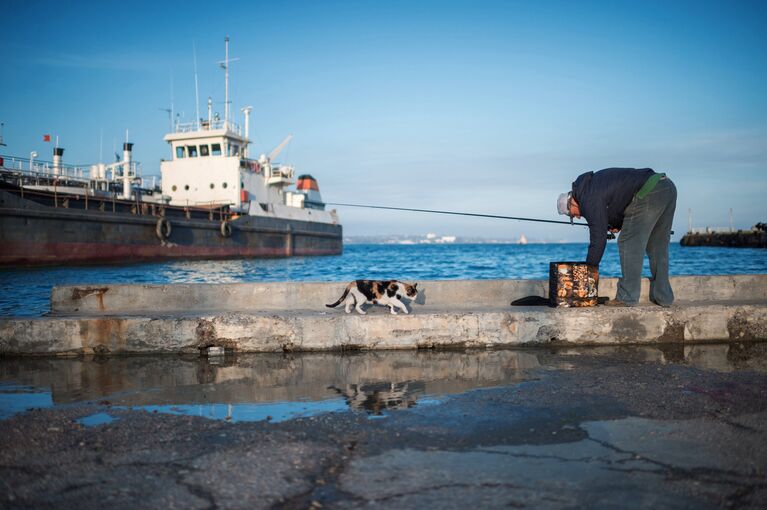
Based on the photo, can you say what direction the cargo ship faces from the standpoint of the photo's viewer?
facing the viewer and to the left of the viewer

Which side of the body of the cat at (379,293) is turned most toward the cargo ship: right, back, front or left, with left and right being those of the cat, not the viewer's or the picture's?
left

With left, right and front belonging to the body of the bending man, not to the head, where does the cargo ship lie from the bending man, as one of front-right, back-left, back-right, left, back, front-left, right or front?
front-right

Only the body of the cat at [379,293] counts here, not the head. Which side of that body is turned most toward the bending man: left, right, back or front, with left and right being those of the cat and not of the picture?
front

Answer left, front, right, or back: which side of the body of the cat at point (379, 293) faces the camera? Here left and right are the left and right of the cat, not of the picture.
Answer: right

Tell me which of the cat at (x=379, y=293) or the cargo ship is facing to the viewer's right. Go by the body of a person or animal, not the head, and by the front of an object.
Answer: the cat

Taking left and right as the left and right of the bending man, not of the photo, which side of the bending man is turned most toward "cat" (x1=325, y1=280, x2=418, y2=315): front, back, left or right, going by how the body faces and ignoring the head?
front

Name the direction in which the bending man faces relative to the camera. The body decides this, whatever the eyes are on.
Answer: to the viewer's left

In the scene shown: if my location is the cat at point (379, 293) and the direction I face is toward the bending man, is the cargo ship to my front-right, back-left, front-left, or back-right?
back-left

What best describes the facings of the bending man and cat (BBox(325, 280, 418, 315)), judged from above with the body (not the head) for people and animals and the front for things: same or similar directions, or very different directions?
very different directions

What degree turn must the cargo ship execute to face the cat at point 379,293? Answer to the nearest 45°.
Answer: approximately 45° to its left

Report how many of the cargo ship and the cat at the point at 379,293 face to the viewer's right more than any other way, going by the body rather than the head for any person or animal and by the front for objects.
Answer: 1
